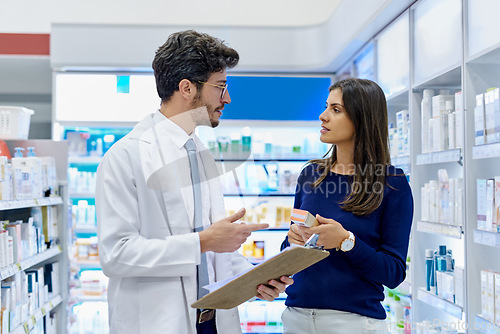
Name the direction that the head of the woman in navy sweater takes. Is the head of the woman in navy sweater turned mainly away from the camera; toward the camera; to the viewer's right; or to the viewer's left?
to the viewer's left

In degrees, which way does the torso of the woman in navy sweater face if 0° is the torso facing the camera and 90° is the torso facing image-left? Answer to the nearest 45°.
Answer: approximately 45°

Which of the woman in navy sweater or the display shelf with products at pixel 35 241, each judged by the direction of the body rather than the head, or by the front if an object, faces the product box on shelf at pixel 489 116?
the display shelf with products

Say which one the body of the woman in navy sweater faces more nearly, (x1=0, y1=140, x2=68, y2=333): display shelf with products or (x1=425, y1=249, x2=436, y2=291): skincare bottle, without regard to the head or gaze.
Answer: the display shelf with products

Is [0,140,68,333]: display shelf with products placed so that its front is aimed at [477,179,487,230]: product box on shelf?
yes

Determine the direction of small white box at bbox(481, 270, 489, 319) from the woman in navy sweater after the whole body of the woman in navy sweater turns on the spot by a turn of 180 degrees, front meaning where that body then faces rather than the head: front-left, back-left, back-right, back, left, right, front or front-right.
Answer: front

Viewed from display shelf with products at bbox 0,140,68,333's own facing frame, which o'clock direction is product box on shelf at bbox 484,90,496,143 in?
The product box on shelf is roughly at 12 o'clock from the display shelf with products.

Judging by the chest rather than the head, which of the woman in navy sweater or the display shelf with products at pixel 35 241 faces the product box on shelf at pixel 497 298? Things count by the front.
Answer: the display shelf with products

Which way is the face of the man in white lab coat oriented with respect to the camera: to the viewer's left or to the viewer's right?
to the viewer's right

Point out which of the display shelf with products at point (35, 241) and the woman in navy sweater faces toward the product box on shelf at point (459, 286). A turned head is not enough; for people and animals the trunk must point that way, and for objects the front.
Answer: the display shelf with products

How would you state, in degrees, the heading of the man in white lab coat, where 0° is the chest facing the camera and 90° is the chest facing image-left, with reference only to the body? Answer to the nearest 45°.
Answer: approximately 315°

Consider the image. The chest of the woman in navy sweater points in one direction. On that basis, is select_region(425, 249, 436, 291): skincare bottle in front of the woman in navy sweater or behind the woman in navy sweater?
behind

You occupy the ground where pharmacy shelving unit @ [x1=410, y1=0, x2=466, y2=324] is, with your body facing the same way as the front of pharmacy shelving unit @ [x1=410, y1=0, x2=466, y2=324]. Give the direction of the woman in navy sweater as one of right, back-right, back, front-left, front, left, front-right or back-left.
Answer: front-left

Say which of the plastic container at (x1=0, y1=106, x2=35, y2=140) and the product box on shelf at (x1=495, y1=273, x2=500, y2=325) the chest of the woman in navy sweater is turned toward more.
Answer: the plastic container

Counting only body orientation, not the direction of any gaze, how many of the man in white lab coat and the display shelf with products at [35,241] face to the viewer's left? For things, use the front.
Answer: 0

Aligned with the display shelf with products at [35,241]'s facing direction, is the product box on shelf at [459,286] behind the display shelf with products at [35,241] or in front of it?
in front
